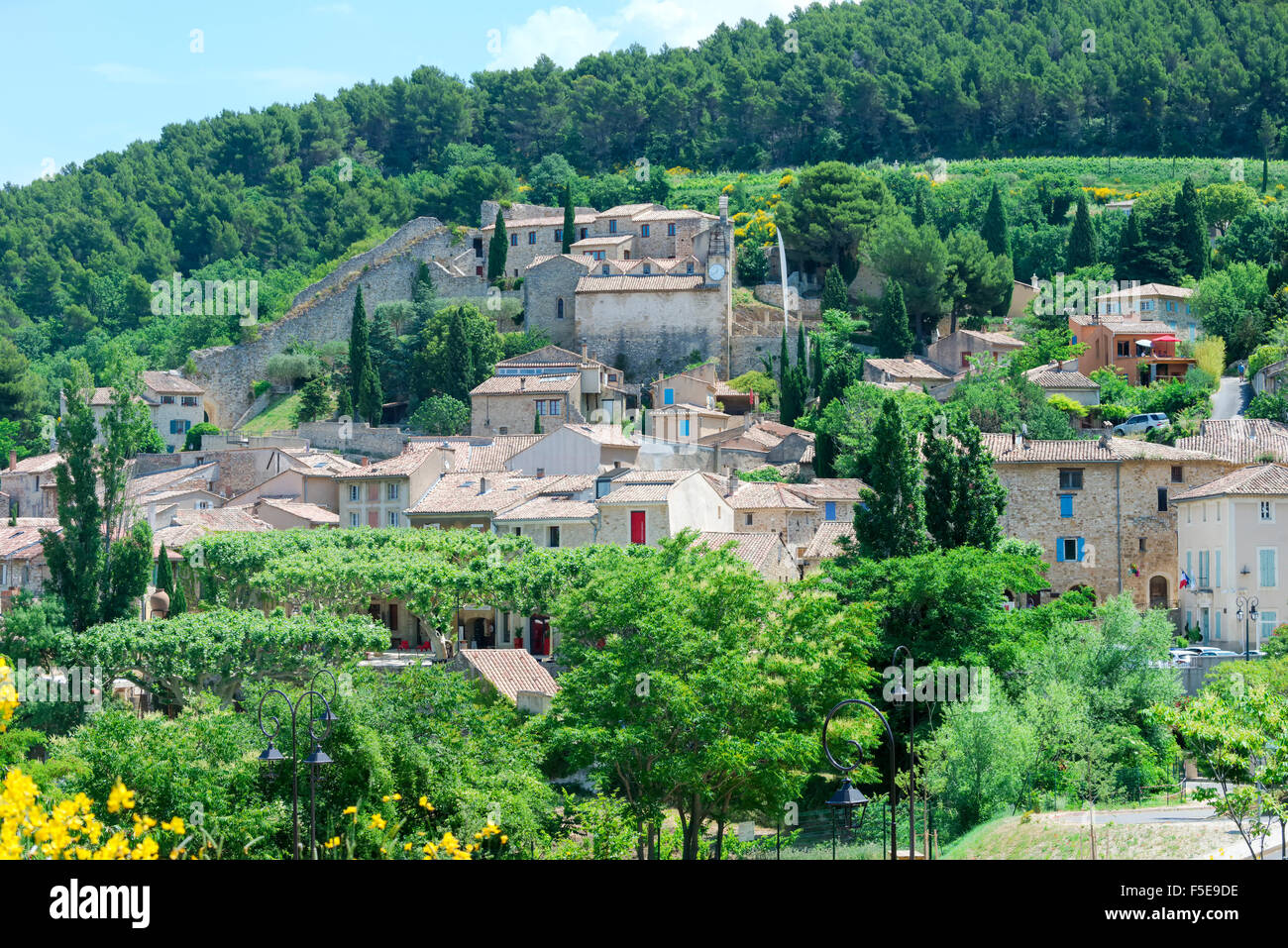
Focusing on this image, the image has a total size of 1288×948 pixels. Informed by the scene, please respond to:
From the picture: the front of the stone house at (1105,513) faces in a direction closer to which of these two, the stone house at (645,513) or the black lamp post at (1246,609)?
the black lamp post

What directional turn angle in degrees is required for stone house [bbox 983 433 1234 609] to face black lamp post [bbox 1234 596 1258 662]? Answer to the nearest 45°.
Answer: approximately 45° to its left

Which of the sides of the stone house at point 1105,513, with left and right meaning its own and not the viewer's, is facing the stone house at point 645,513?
right

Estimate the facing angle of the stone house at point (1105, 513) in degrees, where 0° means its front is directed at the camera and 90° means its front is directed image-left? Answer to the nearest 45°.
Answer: approximately 0°
